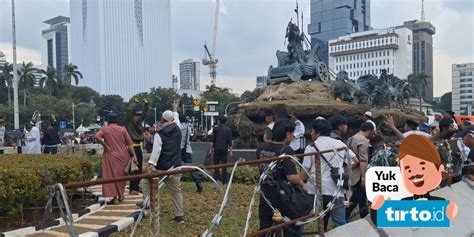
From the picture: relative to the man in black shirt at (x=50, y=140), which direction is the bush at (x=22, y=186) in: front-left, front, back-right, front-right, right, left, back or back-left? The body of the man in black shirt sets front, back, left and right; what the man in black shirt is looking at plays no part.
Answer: back

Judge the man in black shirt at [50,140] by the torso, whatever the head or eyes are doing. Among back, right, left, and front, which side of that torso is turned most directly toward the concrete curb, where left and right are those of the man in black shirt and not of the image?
back

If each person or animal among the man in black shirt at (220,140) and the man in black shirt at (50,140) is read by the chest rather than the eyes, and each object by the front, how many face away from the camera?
2

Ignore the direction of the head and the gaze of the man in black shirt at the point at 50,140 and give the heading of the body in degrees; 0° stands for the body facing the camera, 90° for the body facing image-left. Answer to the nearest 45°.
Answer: approximately 180°

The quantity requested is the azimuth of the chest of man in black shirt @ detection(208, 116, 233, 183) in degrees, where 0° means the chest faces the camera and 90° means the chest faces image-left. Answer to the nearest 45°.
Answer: approximately 180°

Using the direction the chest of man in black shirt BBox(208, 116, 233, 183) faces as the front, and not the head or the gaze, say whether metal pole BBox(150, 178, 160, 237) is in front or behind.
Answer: behind

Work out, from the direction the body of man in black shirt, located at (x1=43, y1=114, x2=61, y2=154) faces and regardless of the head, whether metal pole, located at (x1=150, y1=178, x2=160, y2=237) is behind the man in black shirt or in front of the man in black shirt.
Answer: behind

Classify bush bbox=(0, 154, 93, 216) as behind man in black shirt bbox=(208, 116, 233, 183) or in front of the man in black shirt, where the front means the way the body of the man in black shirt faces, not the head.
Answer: behind
